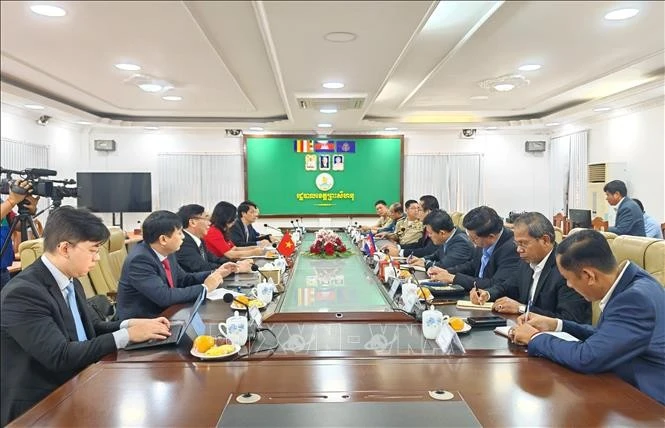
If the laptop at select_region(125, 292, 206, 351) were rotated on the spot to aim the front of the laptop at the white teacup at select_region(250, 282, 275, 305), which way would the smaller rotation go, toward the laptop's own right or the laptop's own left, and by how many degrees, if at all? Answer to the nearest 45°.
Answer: approximately 135° to the laptop's own right

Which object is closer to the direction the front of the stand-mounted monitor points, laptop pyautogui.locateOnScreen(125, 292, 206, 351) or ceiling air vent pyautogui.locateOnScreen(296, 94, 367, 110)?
the laptop

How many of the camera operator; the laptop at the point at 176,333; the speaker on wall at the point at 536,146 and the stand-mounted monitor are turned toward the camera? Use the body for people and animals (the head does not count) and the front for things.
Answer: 2

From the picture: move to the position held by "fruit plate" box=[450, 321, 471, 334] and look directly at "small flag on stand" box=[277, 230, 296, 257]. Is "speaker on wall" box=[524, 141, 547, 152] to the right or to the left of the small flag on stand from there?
right

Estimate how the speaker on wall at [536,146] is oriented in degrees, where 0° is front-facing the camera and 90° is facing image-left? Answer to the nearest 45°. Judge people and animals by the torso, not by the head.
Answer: approximately 0°

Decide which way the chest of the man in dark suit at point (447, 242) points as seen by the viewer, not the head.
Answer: to the viewer's left

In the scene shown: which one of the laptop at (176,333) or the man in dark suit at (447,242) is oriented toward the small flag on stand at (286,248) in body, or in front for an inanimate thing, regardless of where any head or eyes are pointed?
the man in dark suit

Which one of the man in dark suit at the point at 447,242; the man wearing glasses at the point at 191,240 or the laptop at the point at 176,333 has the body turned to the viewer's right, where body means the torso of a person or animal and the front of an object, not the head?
the man wearing glasses

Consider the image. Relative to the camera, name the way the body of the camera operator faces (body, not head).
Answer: to the viewer's right

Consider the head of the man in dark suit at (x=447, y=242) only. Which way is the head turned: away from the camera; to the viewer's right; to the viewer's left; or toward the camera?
to the viewer's left

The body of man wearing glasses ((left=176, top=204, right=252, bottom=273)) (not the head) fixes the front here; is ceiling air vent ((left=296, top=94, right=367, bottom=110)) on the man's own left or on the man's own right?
on the man's own left

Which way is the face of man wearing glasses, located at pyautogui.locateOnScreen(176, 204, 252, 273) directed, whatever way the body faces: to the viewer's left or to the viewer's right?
to the viewer's right

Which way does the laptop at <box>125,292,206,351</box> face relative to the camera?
to the viewer's left
